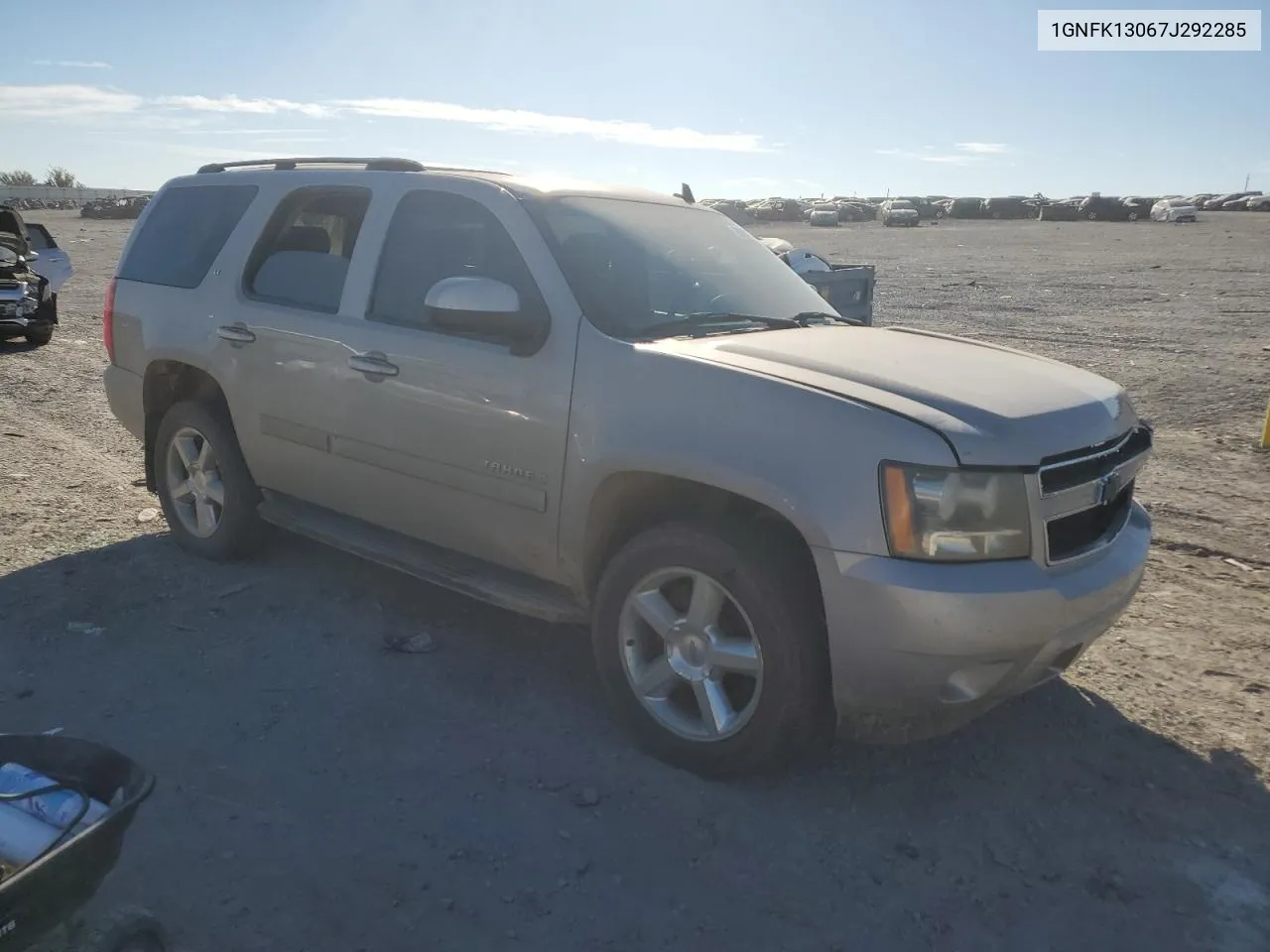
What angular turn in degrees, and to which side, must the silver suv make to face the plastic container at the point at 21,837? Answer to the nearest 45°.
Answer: approximately 90° to its right

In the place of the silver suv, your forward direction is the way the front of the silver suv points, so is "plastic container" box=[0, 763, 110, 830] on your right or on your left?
on your right

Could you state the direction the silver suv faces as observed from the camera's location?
facing the viewer and to the right of the viewer

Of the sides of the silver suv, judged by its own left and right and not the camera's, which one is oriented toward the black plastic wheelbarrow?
right

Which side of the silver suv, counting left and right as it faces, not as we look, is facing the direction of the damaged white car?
back
